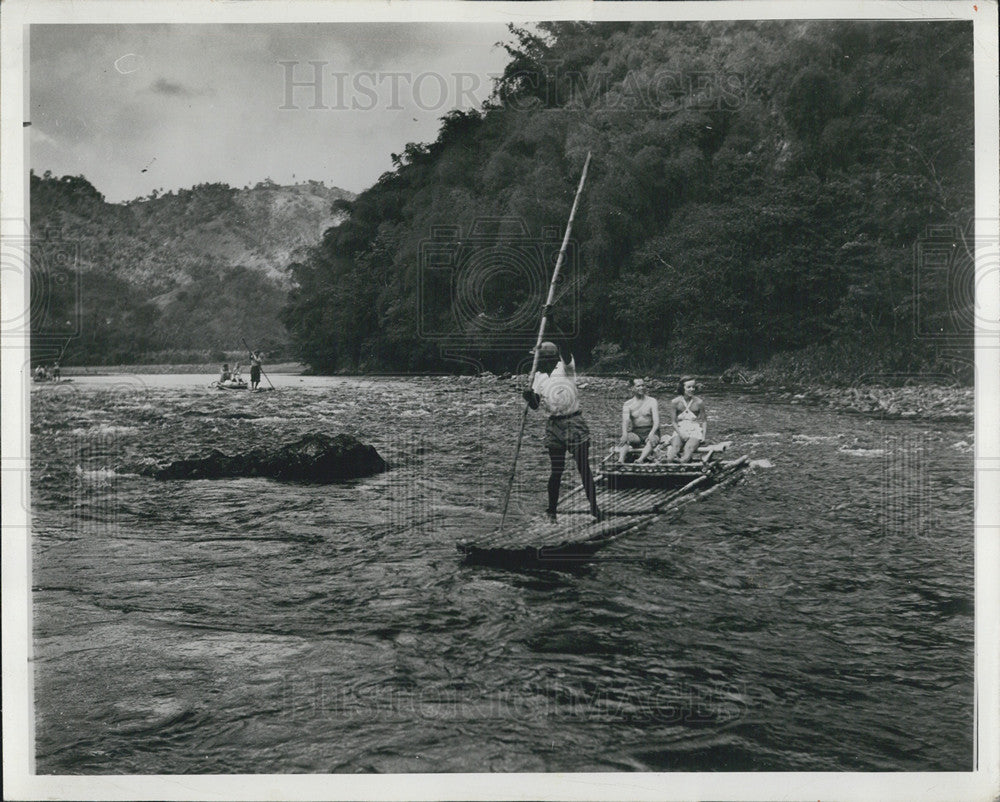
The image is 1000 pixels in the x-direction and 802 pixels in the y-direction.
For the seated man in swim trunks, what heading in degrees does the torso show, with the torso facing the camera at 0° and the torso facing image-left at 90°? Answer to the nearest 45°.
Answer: approximately 0°

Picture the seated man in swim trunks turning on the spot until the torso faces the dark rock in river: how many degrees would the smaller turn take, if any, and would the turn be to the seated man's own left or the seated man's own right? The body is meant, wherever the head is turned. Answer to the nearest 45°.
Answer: approximately 90° to the seated man's own right

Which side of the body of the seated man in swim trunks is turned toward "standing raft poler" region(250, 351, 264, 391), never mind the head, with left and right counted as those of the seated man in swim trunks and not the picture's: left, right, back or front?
back
